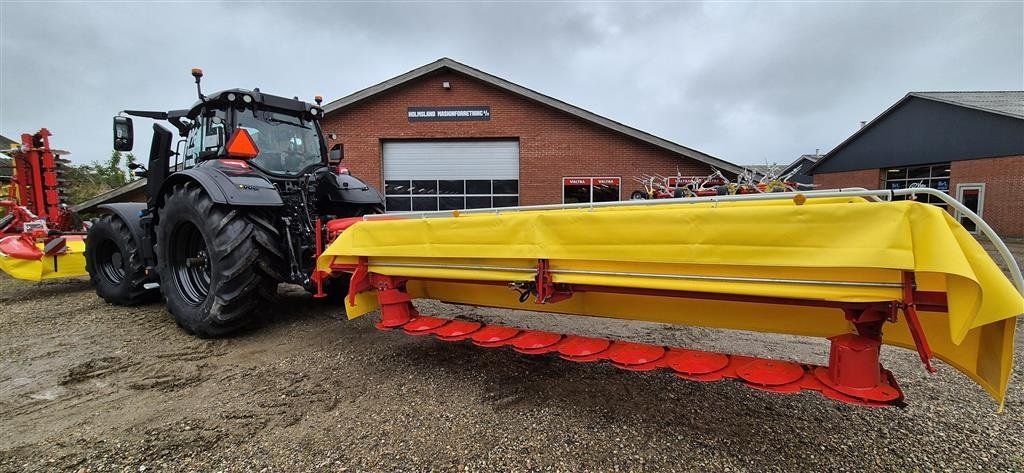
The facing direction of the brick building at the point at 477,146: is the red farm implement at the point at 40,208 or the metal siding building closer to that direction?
the red farm implement

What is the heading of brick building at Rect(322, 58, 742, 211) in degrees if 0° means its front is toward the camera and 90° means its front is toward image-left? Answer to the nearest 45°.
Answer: approximately 0°

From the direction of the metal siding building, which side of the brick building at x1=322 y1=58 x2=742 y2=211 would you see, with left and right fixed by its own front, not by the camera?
left

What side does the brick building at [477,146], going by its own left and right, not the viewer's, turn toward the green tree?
right

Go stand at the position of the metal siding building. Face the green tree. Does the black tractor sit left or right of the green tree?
left

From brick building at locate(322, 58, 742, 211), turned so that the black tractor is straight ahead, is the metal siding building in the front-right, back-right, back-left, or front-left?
back-left

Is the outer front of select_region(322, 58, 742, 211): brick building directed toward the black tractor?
yes

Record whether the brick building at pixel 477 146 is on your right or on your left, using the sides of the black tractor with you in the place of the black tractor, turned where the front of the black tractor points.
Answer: on your right

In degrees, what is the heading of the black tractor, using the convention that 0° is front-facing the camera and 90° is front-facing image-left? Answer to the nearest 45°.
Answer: approximately 135°

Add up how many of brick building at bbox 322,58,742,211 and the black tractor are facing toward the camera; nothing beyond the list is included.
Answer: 1
